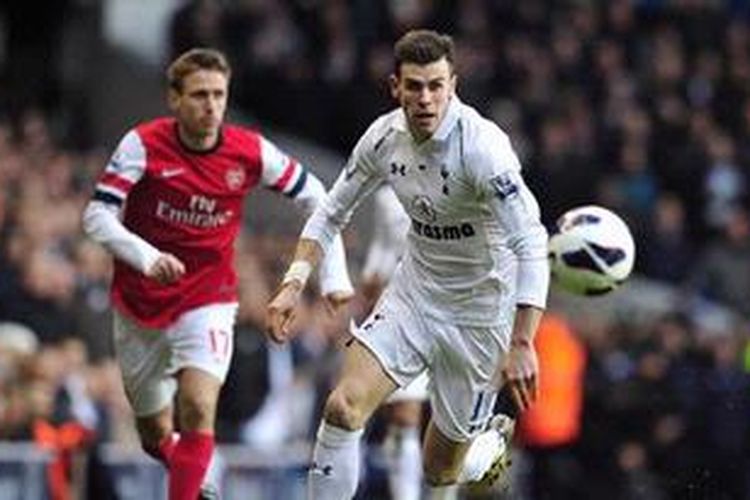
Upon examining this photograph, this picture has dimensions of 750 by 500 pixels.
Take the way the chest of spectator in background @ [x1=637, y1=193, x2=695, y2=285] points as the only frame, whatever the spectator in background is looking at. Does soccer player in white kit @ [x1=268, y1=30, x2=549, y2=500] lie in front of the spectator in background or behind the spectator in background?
in front

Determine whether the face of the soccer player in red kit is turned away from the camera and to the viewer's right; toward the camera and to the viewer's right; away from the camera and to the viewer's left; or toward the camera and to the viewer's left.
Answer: toward the camera and to the viewer's right

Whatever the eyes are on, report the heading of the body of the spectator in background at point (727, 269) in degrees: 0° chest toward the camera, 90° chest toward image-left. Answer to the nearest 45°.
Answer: approximately 0°

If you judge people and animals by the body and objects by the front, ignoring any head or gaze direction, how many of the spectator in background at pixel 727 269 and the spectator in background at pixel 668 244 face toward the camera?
2

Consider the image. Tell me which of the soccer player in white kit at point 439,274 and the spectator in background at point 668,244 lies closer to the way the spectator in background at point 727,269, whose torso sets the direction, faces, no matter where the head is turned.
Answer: the soccer player in white kit

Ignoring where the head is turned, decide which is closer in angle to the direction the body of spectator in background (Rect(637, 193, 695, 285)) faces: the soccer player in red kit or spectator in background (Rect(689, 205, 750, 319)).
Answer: the soccer player in red kit

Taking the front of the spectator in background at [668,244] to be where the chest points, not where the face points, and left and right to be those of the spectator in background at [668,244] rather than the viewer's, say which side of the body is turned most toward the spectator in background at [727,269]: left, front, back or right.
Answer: left

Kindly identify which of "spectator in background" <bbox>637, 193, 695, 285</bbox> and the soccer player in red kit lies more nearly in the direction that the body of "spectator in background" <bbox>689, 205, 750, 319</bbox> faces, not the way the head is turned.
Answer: the soccer player in red kit
